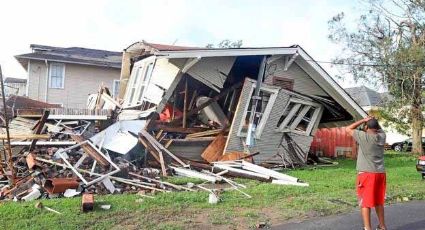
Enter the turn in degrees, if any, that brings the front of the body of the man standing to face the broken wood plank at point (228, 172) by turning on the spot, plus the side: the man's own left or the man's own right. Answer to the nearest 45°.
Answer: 0° — they already face it

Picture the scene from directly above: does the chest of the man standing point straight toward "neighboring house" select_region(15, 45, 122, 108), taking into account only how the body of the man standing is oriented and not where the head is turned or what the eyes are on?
yes

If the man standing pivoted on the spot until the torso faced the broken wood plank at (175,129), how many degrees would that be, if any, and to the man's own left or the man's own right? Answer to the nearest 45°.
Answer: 0° — they already face it

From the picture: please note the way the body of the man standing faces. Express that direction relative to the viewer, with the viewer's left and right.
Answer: facing away from the viewer and to the left of the viewer
